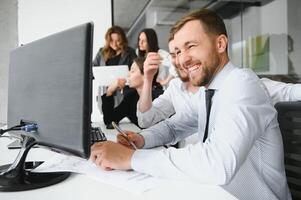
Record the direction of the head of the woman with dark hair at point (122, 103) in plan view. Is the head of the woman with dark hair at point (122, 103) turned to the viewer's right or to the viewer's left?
to the viewer's left

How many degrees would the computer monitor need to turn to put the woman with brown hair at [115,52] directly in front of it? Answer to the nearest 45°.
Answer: approximately 45° to its left

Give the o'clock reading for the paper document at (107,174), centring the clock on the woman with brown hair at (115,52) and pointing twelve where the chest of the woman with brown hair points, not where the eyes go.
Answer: The paper document is roughly at 12 o'clock from the woman with brown hair.

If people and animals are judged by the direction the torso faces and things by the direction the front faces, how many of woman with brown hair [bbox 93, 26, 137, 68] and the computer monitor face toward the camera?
1

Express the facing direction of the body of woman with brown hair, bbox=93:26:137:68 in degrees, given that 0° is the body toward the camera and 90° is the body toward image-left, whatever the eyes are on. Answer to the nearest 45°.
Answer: approximately 0°

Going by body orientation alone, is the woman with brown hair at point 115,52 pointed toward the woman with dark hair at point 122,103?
yes
